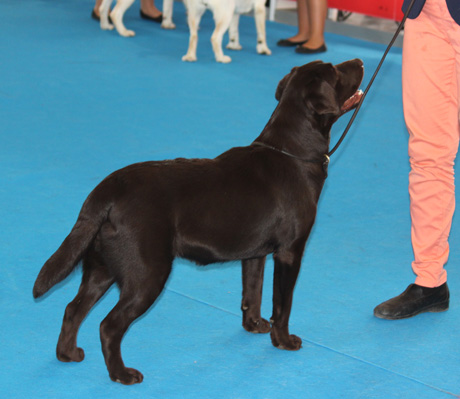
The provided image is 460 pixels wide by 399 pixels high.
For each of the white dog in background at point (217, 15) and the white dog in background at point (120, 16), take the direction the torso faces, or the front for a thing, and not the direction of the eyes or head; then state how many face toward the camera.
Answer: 0

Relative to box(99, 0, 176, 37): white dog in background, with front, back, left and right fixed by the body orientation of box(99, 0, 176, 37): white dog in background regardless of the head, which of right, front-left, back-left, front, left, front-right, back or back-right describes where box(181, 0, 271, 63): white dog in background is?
front-right

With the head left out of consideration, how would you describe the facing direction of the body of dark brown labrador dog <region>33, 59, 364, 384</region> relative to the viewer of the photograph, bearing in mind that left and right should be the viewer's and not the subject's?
facing away from the viewer and to the right of the viewer

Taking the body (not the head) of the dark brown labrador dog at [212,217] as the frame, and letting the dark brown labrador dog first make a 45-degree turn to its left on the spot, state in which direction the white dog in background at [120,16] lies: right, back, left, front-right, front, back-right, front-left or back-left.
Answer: front

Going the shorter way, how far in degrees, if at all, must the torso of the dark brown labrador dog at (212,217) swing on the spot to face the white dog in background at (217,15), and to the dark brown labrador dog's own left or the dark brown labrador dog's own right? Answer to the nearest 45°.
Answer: approximately 45° to the dark brown labrador dog's own left

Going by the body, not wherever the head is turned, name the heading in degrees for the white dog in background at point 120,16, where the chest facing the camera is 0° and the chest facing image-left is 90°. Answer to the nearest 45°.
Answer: approximately 270°

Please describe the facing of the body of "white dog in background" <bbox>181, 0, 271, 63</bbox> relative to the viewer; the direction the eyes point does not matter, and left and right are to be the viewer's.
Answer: facing away from the viewer and to the right of the viewer
